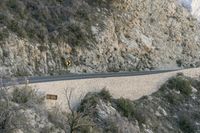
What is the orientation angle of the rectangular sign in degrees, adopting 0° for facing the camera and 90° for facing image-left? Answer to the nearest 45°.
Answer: approximately 0°

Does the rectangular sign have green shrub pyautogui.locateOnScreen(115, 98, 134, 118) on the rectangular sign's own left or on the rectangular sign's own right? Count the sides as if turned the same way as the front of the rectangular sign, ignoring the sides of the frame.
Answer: on the rectangular sign's own left
